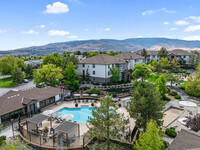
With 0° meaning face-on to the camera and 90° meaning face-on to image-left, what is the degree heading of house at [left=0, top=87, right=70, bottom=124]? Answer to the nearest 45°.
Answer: approximately 315°

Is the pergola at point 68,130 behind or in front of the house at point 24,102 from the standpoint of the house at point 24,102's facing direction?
in front

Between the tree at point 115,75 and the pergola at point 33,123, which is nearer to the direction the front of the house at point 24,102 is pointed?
the pergola

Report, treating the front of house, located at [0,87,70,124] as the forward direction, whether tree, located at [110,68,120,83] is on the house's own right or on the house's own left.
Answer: on the house's own left

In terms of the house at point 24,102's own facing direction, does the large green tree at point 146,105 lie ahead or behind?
ahead

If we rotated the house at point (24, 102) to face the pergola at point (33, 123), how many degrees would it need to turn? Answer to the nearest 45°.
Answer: approximately 45° to its right
